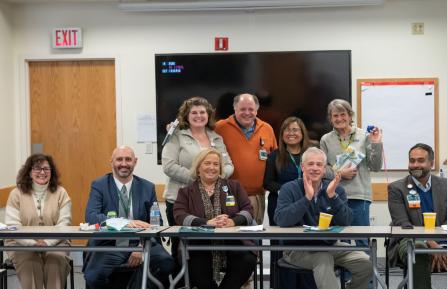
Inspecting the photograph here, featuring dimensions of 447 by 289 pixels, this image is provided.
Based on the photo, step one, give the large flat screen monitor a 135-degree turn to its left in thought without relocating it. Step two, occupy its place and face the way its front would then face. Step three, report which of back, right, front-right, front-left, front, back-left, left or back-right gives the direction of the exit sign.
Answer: back-left

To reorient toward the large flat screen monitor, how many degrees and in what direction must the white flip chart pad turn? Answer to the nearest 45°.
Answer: approximately 90° to its right

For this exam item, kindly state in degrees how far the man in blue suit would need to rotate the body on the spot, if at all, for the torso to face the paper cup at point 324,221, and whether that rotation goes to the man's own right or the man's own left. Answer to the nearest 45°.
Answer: approximately 45° to the man's own left

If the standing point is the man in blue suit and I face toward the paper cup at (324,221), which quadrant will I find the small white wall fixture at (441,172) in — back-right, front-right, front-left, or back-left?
front-left

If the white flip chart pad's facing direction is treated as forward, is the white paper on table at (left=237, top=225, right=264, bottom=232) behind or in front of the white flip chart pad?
in front

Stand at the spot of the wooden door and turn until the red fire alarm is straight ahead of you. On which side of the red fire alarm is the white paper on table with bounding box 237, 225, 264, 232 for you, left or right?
right

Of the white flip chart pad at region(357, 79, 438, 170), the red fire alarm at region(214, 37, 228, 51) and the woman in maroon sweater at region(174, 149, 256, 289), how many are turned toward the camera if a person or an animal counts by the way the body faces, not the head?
3

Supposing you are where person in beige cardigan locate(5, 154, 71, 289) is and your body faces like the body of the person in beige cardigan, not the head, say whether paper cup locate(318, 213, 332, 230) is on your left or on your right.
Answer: on your left

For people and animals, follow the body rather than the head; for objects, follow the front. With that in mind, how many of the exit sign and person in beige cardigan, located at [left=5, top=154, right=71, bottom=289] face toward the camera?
2

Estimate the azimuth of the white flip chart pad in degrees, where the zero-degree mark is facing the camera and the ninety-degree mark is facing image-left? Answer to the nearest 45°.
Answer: approximately 0°

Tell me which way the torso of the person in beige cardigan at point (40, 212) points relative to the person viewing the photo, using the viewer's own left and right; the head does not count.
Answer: facing the viewer

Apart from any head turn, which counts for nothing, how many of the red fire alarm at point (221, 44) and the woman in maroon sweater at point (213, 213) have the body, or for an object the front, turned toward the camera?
2

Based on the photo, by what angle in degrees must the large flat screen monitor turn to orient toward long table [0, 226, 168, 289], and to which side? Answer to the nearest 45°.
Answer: approximately 45° to its right

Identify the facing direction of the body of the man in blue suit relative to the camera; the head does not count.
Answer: toward the camera
